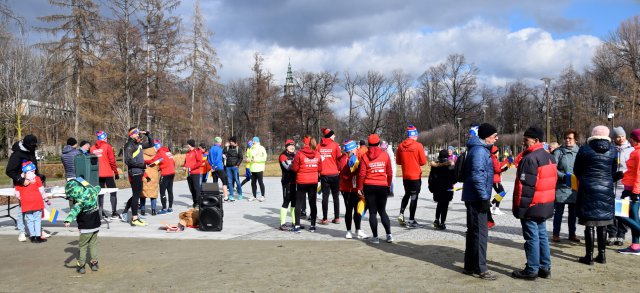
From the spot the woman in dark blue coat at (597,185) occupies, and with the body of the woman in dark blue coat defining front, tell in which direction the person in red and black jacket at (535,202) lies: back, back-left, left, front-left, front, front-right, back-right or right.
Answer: back-left

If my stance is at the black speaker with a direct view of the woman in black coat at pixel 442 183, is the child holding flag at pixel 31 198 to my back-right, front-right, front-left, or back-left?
back-right

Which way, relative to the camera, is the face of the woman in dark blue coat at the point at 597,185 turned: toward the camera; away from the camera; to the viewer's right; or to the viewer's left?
away from the camera

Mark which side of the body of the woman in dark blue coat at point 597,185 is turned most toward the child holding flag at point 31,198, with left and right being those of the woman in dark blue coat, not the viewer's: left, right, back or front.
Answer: left
